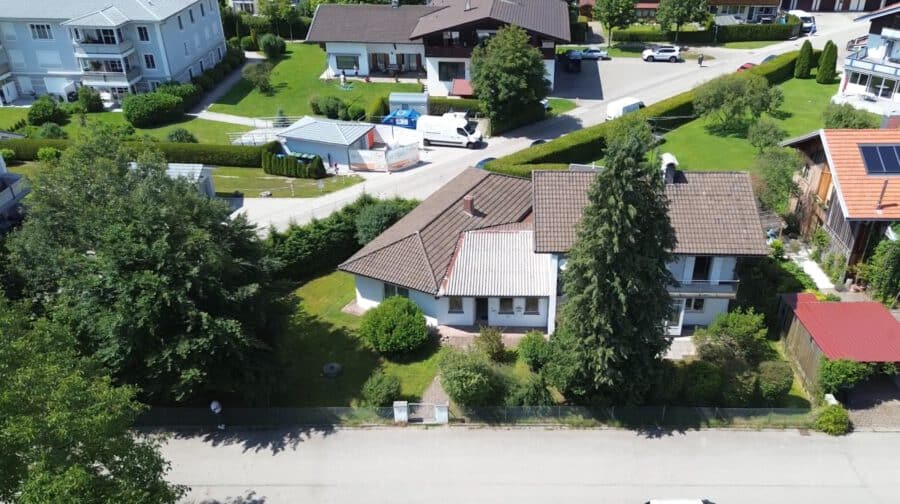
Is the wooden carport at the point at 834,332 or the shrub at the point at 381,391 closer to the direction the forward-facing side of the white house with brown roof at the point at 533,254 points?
the shrub

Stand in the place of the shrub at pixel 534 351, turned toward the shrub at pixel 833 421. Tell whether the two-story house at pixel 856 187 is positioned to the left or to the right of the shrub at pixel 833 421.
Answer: left

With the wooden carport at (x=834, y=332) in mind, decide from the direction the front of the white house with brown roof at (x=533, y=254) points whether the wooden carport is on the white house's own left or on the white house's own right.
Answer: on the white house's own left

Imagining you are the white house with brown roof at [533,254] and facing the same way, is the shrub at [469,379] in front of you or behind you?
in front

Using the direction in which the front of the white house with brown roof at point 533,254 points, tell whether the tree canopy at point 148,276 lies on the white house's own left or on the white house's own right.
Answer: on the white house's own right

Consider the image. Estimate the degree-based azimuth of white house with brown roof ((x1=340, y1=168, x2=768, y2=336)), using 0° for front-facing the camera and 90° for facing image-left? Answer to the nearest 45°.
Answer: approximately 0°

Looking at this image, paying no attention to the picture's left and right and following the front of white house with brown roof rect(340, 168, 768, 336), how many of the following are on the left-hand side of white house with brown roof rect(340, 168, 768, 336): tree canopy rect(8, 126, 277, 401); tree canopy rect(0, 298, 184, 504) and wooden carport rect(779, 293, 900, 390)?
1

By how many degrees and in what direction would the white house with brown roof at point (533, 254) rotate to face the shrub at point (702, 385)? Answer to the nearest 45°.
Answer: approximately 45° to its left

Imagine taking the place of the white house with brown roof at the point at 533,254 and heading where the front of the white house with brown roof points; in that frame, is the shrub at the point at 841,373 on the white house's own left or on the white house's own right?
on the white house's own left

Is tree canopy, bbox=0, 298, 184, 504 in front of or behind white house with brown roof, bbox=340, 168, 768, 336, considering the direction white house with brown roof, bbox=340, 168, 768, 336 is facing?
in front

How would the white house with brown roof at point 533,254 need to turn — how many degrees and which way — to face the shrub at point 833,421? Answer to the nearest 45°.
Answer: approximately 45° to its left

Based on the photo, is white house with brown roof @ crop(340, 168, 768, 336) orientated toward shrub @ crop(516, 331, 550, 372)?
yes

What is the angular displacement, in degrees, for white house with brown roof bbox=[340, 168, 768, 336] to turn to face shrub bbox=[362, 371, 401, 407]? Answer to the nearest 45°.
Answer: approximately 45° to its right

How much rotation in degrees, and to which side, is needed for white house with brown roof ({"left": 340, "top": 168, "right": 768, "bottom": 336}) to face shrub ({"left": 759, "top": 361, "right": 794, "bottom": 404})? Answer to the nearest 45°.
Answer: approximately 45° to its left
